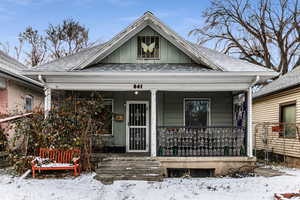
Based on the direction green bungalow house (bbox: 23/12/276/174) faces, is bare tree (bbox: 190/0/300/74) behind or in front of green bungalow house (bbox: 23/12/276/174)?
behind

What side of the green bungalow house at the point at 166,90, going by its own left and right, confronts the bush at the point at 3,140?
right

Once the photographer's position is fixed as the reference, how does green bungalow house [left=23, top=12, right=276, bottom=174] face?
facing the viewer

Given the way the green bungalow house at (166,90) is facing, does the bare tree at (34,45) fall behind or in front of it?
behind

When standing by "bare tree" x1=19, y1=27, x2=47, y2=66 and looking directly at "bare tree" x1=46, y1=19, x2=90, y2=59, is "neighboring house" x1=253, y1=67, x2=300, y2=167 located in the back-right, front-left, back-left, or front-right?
front-right

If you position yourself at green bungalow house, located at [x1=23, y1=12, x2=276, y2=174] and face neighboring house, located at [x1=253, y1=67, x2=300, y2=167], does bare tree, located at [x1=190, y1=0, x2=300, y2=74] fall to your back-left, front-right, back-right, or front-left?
front-left
